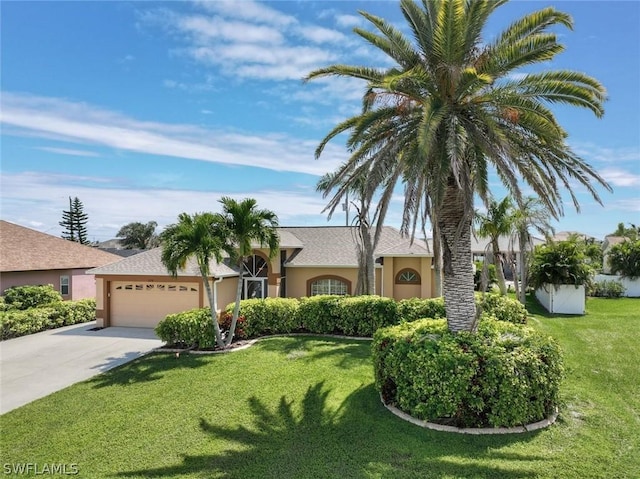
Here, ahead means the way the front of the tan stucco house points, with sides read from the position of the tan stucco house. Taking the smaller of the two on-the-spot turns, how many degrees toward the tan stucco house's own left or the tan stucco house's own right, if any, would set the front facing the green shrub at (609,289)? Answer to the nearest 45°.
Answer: approximately 90° to the tan stucco house's own left

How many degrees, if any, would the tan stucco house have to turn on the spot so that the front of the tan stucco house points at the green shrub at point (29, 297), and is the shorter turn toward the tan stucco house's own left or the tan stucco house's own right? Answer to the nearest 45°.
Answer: approximately 90° to the tan stucco house's own right

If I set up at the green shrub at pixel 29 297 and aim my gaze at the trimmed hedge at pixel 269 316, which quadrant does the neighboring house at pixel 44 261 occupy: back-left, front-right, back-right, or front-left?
back-left

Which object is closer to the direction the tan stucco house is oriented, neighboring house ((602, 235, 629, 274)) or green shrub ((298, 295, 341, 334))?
the green shrub

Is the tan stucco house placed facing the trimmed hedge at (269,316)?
yes

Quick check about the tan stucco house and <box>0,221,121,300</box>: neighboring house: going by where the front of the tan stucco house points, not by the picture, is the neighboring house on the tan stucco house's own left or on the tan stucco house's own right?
on the tan stucco house's own right

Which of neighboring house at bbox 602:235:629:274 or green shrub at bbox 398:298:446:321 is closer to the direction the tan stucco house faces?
the green shrub

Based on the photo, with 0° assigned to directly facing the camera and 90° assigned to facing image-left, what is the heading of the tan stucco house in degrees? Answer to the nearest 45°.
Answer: approximately 0°
